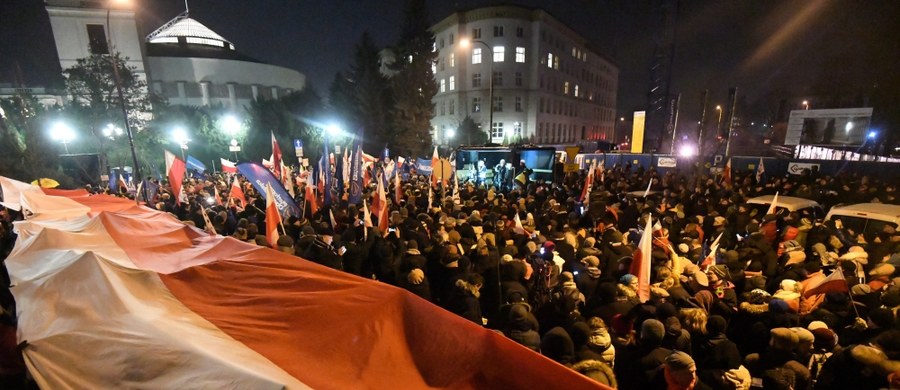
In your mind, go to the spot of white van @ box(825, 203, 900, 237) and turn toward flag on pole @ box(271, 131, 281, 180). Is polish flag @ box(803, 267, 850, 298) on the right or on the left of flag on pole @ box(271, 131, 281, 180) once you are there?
left

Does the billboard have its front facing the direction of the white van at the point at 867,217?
yes

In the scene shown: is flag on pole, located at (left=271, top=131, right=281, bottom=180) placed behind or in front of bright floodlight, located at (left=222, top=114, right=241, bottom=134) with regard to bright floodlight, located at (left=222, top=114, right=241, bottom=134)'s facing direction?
in front

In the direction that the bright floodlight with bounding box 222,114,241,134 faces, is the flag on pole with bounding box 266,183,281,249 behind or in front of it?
in front

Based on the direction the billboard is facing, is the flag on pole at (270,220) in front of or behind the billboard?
in front

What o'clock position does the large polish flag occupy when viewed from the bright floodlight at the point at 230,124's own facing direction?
The large polish flag is roughly at 12 o'clock from the bright floodlight.

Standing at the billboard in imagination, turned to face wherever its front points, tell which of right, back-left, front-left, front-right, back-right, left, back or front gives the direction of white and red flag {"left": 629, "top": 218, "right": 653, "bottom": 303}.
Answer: front

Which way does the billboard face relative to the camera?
toward the camera

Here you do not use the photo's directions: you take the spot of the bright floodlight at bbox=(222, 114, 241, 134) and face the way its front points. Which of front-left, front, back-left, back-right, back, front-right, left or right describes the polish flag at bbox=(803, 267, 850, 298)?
front

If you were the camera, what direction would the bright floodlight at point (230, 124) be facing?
facing the viewer

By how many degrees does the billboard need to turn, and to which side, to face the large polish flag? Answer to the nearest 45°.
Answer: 0° — it already faces it

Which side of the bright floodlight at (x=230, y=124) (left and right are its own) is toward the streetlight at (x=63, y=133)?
right

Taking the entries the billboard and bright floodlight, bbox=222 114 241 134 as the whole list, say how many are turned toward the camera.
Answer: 2

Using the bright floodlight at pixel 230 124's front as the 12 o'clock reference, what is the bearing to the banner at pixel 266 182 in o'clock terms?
The banner is roughly at 12 o'clock from the bright floodlight.
